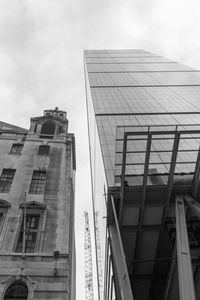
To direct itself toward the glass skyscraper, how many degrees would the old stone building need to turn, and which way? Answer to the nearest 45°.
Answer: approximately 45° to its left

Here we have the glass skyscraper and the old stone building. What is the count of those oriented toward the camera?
2

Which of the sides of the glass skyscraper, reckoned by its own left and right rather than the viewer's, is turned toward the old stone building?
right

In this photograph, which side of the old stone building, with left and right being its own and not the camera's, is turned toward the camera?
front

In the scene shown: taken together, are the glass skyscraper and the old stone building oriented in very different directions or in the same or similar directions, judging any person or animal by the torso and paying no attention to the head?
same or similar directions

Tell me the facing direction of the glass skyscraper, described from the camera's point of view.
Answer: facing the viewer
